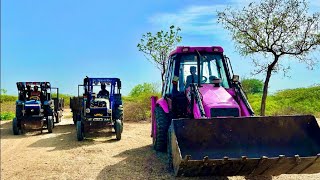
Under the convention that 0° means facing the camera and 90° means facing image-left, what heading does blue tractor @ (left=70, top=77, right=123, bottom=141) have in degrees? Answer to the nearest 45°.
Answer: approximately 0°

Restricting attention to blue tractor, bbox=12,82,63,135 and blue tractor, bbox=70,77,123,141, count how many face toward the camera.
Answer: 2

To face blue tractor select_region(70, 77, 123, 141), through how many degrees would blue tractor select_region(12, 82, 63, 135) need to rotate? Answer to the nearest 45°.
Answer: approximately 45° to its left

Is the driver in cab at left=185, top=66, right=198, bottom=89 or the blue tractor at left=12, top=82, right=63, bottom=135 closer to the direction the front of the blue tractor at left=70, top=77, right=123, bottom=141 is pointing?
the driver in cab

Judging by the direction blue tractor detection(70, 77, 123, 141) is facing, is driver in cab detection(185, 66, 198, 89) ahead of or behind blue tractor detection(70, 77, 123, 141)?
ahead

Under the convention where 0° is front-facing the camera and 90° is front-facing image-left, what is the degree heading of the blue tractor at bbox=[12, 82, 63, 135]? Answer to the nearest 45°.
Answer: approximately 0°
